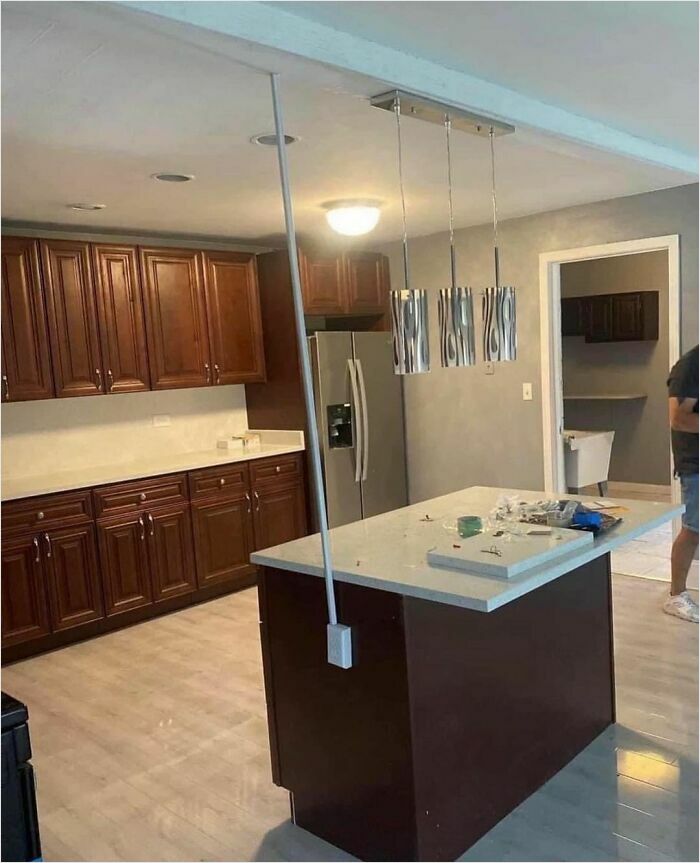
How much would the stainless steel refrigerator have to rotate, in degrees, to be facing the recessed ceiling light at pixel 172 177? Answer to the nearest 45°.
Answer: approximately 90° to its right

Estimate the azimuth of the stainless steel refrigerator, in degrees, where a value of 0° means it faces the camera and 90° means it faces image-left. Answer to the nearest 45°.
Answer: approximately 315°
